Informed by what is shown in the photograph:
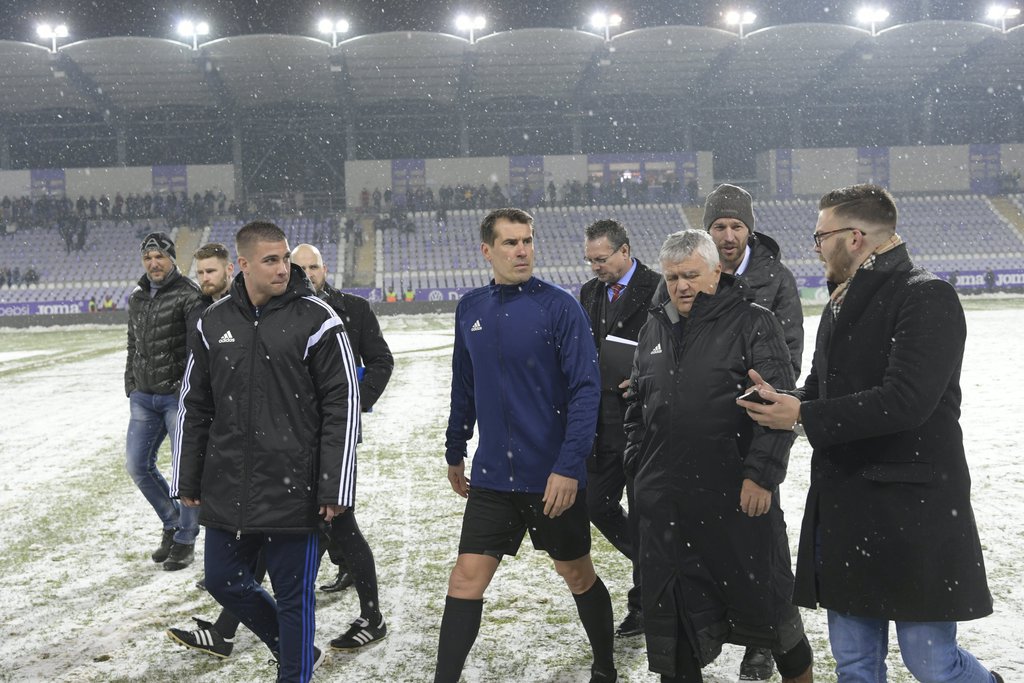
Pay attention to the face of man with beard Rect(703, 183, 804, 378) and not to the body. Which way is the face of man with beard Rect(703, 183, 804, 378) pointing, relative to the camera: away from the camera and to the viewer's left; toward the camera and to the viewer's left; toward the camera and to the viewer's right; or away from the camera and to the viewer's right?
toward the camera and to the viewer's left

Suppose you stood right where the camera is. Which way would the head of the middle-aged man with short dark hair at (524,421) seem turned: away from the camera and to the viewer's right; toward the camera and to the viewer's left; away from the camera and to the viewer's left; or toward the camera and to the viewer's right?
toward the camera and to the viewer's right

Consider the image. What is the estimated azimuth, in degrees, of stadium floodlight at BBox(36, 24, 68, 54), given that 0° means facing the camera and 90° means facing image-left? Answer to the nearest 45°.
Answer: approximately 0°

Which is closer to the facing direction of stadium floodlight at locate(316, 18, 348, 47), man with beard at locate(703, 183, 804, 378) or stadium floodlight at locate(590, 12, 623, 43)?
the man with beard

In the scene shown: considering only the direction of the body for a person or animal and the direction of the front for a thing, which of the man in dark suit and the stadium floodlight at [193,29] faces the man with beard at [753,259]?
the stadium floodlight

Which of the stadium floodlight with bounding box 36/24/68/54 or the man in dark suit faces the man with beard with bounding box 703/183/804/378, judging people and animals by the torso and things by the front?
the stadium floodlight

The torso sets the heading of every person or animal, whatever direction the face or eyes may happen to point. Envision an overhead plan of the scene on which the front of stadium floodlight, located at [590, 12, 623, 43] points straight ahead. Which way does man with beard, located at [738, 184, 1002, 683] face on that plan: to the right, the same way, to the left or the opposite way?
to the right

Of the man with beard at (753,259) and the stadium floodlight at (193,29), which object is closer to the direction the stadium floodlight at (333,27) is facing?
the man with beard

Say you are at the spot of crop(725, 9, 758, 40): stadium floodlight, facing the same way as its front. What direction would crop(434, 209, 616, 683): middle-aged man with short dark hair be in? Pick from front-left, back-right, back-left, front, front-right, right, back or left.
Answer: front

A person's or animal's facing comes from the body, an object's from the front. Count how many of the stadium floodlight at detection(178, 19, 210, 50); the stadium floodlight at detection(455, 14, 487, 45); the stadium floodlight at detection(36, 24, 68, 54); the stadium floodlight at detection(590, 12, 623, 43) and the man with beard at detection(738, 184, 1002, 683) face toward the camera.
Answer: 4

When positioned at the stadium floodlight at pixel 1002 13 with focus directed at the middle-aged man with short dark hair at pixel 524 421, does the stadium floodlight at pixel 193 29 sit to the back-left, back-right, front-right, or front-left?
front-right

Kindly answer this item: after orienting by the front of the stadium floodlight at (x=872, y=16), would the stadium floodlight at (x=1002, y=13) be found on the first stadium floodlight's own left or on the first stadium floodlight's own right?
on the first stadium floodlight's own left

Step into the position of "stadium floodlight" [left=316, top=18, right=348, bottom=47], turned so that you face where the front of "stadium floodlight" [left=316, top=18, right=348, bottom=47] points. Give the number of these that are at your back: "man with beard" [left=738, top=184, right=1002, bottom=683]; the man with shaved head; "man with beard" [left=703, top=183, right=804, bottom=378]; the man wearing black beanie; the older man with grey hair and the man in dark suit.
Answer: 0

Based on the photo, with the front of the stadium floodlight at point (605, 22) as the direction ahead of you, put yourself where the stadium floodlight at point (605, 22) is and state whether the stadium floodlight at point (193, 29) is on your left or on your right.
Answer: on your right

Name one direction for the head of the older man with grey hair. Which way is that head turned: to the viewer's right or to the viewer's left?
to the viewer's left

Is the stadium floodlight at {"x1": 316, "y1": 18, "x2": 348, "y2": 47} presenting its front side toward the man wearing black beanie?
yes

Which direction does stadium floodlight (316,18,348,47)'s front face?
toward the camera

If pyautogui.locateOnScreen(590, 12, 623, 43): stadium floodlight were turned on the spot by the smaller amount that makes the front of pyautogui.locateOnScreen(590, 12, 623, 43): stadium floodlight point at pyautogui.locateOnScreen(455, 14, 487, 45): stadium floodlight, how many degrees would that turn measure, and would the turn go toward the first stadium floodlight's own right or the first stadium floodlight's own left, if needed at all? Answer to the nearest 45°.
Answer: approximately 90° to the first stadium floodlight's own right

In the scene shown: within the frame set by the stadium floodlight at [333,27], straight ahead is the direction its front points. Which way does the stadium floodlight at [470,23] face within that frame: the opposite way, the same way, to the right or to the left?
the same way

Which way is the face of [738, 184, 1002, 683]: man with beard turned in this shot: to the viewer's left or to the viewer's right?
to the viewer's left

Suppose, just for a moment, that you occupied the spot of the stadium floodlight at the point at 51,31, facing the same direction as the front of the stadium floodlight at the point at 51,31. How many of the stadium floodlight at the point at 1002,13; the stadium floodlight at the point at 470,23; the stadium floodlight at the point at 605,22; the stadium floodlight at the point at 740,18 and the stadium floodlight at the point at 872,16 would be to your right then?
0

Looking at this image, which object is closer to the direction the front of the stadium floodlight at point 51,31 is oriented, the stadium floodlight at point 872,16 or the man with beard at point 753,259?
the man with beard

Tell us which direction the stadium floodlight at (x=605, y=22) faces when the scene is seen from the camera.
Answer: facing the viewer
